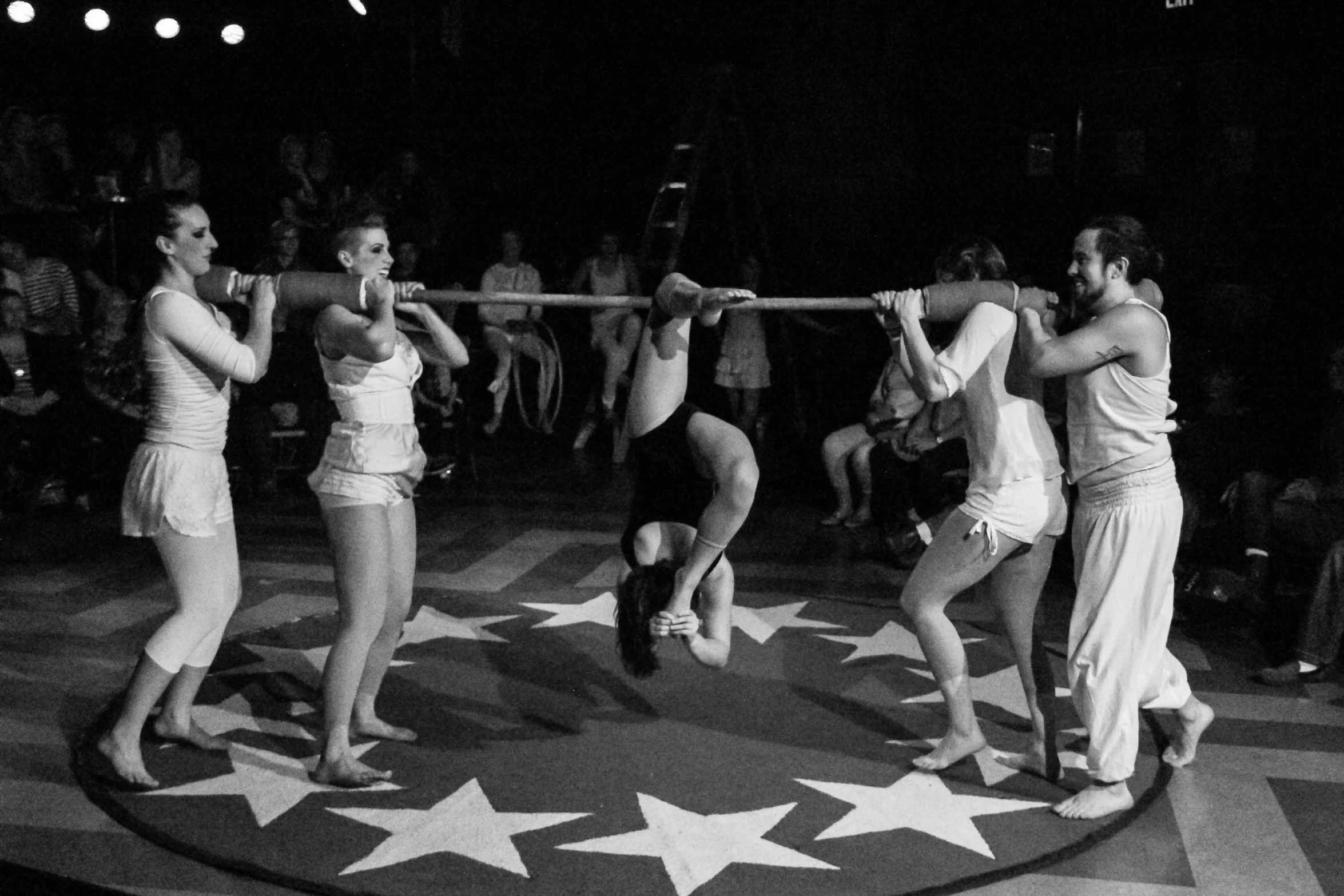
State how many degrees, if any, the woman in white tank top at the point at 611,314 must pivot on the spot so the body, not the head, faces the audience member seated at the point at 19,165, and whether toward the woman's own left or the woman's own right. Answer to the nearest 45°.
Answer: approximately 90° to the woman's own right

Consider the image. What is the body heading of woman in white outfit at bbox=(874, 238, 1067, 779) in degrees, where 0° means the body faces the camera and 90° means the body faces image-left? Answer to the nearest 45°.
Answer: approximately 90°

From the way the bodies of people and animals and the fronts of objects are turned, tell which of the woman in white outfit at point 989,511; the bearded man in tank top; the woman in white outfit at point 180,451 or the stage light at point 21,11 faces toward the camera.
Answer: the stage light

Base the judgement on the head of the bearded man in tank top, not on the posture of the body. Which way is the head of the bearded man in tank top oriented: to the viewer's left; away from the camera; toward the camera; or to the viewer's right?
to the viewer's left

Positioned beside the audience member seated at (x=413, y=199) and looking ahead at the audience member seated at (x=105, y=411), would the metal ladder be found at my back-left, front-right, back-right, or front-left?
back-left

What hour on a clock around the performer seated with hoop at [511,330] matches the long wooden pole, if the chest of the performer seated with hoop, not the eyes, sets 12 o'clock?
The long wooden pole is roughly at 12 o'clock from the performer seated with hoop.

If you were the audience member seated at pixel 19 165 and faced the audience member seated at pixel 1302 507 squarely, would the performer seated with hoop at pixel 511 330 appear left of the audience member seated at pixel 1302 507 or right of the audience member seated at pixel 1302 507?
left

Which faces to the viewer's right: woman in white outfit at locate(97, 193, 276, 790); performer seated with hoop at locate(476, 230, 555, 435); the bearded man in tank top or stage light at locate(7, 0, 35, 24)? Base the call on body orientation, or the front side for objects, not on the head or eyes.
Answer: the woman in white outfit

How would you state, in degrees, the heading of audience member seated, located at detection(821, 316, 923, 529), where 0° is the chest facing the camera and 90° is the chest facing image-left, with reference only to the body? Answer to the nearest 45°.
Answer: approximately 45°

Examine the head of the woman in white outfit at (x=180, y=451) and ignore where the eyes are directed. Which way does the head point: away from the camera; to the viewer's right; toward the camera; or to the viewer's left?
to the viewer's right

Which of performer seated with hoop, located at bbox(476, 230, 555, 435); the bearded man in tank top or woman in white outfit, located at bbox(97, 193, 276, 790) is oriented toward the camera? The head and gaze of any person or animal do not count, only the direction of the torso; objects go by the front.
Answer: the performer seated with hoop

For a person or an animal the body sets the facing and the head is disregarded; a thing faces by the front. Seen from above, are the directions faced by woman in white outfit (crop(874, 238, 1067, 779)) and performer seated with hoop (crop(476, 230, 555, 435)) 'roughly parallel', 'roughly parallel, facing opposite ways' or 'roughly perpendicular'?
roughly perpendicular

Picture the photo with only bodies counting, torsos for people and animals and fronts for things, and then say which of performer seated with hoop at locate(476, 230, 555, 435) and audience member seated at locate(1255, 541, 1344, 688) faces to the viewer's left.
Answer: audience member seated at locate(1255, 541, 1344, 688)

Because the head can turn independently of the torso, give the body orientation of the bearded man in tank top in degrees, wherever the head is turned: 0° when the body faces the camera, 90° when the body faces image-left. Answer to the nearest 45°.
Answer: approximately 90°
